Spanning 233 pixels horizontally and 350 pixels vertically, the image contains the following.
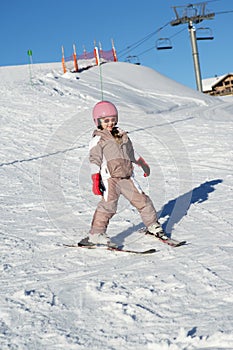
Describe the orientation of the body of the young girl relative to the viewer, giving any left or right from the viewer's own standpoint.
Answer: facing the viewer and to the right of the viewer
